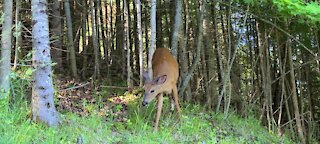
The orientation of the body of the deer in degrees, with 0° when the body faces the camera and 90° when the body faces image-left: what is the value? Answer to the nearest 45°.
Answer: approximately 45°

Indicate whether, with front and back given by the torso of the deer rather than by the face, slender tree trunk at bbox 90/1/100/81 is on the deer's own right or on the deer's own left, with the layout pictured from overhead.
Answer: on the deer's own right

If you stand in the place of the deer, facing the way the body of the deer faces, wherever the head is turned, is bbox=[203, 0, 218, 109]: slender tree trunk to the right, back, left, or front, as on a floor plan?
back

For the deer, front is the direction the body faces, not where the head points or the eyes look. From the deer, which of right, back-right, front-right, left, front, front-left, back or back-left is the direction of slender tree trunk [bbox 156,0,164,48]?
back-right

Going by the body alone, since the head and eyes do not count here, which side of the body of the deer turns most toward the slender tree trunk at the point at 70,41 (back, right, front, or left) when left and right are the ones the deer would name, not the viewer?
right

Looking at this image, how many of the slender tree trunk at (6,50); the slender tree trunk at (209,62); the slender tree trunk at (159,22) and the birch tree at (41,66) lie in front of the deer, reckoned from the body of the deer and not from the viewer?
2

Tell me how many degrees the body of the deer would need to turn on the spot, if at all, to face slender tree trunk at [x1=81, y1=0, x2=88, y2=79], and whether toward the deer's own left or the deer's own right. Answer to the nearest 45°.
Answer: approximately 90° to the deer's own right
